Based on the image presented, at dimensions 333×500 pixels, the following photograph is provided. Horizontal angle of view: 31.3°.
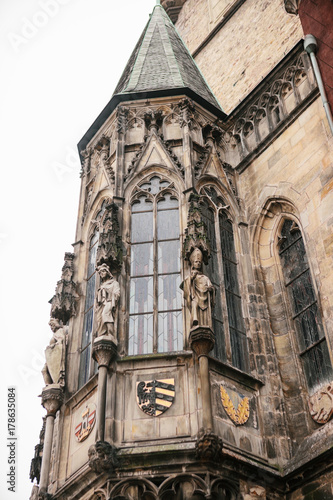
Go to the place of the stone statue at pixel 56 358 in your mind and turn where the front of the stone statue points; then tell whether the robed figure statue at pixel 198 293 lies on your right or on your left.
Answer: on your left

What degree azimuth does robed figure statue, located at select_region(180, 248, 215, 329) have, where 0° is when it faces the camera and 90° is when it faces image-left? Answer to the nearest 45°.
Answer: approximately 0°

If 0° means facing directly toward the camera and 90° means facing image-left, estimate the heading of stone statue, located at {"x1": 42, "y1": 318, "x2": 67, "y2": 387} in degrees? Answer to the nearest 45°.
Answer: approximately 45°

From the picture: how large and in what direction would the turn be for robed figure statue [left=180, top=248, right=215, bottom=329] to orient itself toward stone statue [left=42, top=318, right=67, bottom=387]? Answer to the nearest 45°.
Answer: approximately 135° to its right

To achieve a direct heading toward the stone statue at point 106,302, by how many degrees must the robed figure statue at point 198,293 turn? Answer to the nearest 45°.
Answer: approximately 90° to its right
